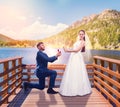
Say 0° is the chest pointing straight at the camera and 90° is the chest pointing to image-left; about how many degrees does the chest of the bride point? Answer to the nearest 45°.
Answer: approximately 90°
